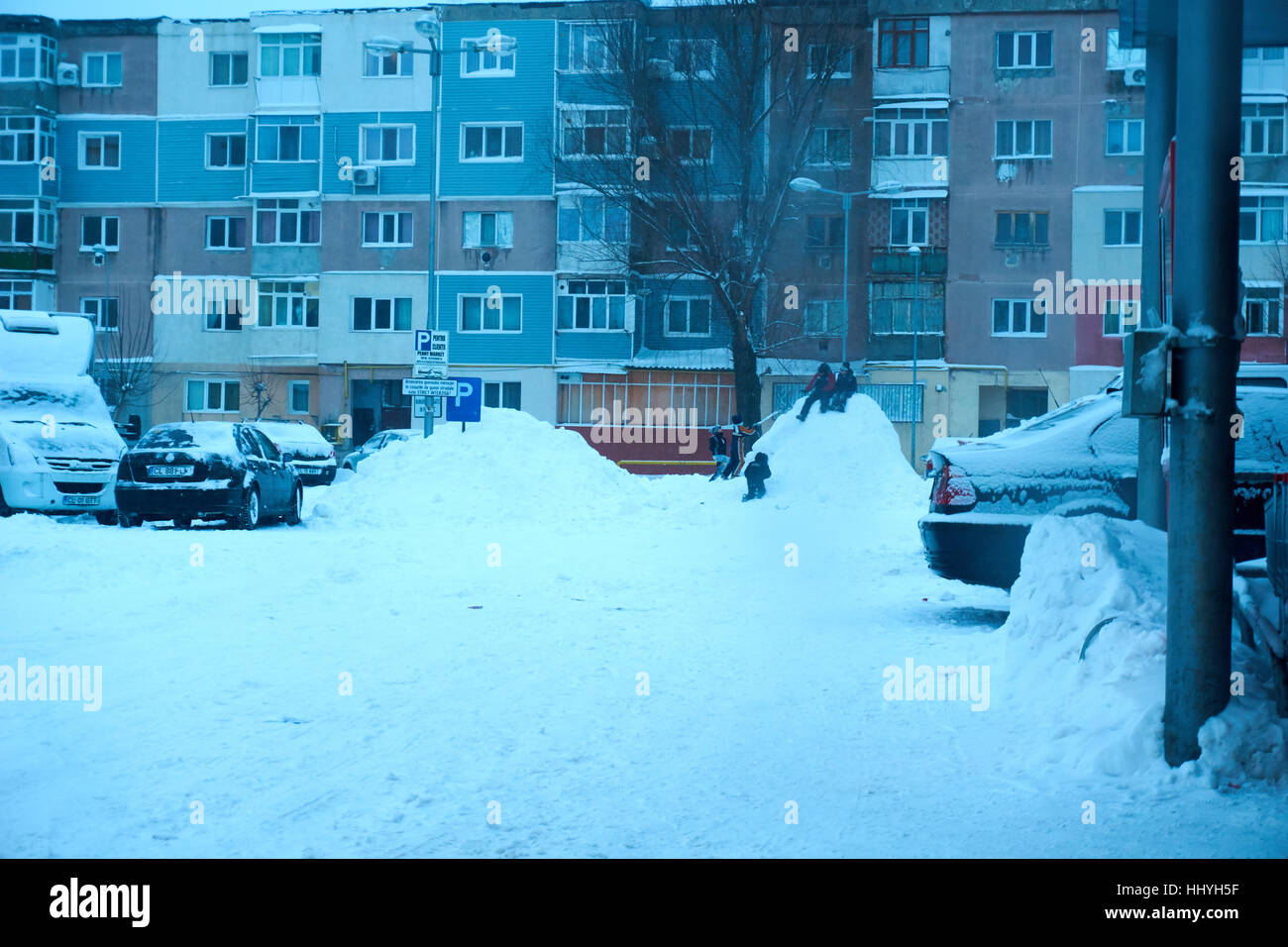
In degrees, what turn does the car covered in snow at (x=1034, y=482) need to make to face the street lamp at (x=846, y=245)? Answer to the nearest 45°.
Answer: approximately 90° to its left

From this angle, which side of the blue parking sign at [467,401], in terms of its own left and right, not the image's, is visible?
front

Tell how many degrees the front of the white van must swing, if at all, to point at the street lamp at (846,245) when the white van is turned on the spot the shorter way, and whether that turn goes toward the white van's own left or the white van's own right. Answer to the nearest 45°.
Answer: approximately 90° to the white van's own left

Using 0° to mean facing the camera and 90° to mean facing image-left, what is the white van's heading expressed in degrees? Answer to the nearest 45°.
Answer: approximately 315°

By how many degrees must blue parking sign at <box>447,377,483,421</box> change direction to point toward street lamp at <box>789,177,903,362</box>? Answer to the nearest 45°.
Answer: approximately 135° to its left

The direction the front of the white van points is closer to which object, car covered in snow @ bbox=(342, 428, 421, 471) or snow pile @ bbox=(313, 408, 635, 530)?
the snow pile

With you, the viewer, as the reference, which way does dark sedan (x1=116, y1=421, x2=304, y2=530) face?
facing away from the viewer and to the right of the viewer

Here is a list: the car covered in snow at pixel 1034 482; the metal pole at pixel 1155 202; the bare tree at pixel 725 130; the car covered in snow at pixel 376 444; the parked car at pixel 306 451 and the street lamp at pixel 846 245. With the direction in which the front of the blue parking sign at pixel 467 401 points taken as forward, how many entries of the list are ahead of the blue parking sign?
2

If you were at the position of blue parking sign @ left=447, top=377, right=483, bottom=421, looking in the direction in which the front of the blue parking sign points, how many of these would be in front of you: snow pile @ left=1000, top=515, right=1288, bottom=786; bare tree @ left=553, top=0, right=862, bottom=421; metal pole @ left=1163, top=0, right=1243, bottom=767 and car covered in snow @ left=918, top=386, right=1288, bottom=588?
3

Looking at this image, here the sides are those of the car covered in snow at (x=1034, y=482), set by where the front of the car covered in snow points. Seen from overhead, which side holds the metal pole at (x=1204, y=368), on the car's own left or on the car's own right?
on the car's own right

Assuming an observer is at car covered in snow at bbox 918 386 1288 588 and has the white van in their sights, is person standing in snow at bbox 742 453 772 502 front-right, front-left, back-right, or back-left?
front-right

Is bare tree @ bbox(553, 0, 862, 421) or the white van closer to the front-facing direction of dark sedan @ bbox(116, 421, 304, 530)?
the bare tree
